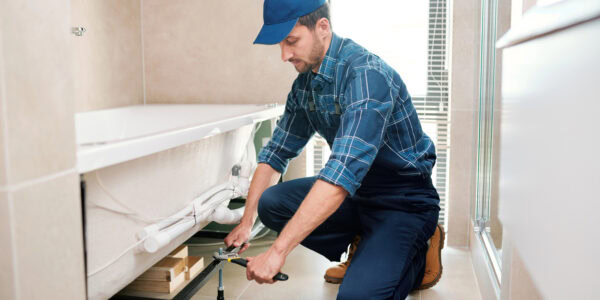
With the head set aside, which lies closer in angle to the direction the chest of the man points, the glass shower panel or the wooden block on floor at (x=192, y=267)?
the wooden block on floor

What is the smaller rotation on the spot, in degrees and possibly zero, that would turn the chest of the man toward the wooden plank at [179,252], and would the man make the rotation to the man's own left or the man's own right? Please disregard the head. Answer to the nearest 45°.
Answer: approximately 45° to the man's own right

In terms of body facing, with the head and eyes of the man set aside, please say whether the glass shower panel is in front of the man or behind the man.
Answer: behind

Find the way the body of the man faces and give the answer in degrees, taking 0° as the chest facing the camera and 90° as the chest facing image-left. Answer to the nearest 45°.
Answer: approximately 45°

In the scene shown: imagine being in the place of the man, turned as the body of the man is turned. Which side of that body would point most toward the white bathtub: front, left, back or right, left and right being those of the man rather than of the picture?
front

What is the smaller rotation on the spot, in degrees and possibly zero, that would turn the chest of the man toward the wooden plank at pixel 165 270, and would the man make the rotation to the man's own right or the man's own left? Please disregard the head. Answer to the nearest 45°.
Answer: approximately 45° to the man's own right

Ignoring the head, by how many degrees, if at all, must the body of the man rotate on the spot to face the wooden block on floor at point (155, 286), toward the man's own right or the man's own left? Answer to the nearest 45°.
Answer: approximately 45° to the man's own right
